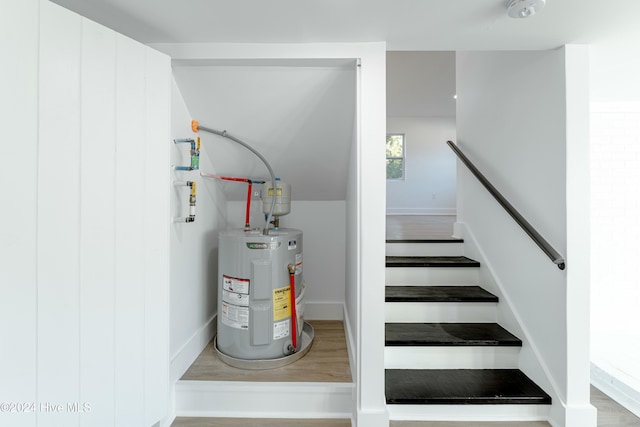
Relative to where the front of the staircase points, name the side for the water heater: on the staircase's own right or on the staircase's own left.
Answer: on the staircase's own right

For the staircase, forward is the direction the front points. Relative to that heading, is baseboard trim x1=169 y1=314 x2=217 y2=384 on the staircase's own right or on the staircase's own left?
on the staircase's own right

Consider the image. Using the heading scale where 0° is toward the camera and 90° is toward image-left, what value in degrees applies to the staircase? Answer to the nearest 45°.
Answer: approximately 0°

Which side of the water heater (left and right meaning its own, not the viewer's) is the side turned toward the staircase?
left

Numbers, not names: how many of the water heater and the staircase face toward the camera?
2

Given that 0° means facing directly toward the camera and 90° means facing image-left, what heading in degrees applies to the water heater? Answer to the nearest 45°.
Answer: approximately 0°

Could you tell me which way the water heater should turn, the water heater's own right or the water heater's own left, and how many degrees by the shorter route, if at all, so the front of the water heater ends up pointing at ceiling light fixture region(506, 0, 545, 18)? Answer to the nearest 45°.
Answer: approximately 45° to the water heater's own left
